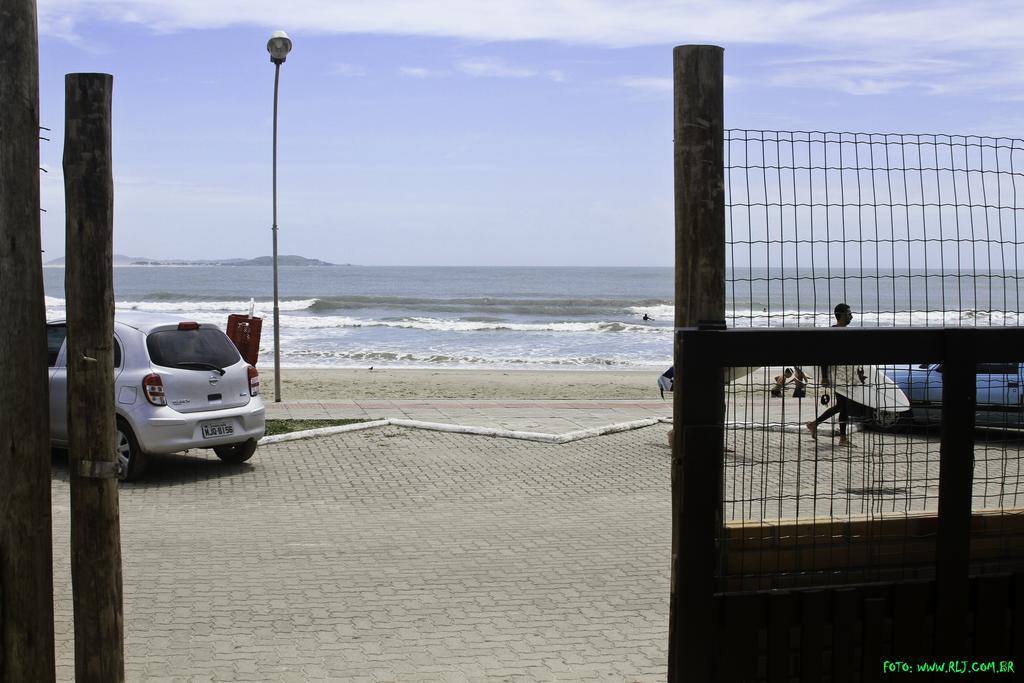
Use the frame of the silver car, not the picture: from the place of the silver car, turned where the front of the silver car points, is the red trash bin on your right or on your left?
on your right

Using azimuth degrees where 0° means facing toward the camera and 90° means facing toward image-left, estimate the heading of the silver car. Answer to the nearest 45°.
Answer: approximately 135°

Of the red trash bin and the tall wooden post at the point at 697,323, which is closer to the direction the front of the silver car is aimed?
the red trash bin

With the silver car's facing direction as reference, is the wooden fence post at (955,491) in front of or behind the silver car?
behind

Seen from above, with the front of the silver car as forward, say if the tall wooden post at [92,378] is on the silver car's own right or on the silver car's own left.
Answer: on the silver car's own left

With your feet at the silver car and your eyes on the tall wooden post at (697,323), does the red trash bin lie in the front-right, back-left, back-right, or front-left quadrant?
back-left
